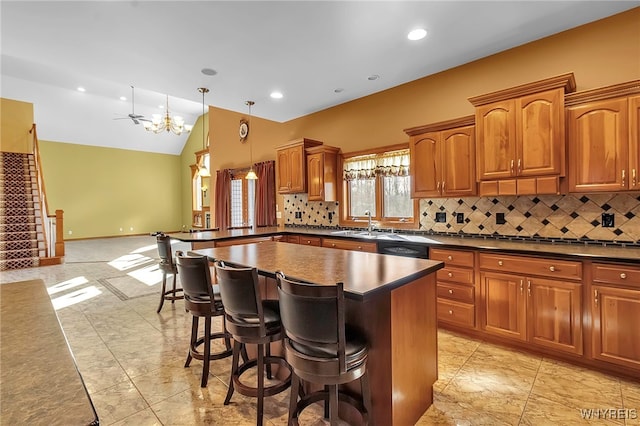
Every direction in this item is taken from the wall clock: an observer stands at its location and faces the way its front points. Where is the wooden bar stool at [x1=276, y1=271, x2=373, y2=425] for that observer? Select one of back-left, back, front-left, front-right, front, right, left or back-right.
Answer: front-left

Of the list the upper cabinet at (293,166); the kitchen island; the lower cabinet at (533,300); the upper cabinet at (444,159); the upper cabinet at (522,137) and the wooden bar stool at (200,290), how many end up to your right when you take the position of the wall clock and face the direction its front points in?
0

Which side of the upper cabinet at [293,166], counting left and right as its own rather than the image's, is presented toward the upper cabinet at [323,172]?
left

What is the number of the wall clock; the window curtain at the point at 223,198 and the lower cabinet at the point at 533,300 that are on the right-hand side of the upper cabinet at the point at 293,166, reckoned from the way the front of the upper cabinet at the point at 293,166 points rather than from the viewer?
2

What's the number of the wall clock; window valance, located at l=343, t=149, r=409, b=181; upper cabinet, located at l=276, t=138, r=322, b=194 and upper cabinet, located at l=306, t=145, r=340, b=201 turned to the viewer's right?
0

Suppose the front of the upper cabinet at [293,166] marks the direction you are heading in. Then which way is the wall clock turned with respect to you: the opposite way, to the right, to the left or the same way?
the same way

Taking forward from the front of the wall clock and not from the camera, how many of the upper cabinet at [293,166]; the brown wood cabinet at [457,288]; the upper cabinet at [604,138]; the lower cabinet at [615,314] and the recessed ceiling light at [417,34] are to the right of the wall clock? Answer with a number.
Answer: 0

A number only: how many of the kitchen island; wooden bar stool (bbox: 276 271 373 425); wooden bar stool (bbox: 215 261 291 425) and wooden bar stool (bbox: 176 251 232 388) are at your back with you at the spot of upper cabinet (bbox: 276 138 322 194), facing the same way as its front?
0

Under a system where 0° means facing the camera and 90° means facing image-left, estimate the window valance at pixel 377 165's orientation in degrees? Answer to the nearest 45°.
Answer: approximately 45°

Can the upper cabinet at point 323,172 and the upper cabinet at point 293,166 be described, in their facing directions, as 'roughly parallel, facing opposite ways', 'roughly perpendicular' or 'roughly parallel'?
roughly parallel

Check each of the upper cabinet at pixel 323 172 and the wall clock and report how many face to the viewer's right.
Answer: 0

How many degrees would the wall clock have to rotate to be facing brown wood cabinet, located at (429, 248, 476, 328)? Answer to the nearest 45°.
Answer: approximately 90° to its left

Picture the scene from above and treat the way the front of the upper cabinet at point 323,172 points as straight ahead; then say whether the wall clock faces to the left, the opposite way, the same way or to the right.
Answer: the same way

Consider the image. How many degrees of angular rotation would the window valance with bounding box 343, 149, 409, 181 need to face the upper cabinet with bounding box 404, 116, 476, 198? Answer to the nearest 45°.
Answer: approximately 90° to its left

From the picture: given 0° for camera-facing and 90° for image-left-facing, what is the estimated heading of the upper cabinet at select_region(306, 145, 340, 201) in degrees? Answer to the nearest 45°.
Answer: approximately 45°

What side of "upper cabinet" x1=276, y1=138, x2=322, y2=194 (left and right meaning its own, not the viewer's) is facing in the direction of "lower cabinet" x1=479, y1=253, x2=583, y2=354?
left

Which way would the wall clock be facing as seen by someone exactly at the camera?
facing the viewer and to the left of the viewer

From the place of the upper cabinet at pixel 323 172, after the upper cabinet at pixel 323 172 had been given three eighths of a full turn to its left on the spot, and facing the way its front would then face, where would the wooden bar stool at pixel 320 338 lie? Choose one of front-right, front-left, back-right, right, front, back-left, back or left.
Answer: right

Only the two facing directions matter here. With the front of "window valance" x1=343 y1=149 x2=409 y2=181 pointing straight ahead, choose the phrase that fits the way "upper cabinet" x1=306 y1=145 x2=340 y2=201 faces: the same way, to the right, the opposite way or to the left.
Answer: the same way

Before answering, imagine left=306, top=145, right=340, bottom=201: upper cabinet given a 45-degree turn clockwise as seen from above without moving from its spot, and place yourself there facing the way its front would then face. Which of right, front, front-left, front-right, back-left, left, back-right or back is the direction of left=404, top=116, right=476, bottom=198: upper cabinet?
back-left
